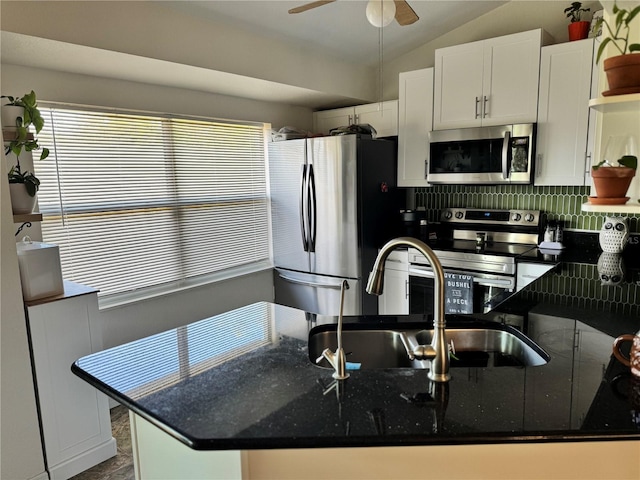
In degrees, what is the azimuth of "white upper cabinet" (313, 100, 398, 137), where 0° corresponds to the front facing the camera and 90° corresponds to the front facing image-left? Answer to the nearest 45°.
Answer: approximately 45°

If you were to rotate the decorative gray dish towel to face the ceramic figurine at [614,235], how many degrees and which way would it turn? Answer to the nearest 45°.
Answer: approximately 90° to its left

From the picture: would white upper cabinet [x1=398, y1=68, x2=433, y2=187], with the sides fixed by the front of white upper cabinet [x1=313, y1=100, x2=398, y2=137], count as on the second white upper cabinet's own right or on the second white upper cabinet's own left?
on the second white upper cabinet's own left

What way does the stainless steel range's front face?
toward the camera

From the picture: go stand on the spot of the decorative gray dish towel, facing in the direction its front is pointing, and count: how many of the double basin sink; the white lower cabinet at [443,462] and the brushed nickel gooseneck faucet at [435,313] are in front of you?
3

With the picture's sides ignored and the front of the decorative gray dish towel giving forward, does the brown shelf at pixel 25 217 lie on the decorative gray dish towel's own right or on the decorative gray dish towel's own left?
on the decorative gray dish towel's own right

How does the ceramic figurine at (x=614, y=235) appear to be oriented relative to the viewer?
toward the camera

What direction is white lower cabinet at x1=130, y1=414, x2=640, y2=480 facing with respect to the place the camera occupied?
facing away from the viewer
